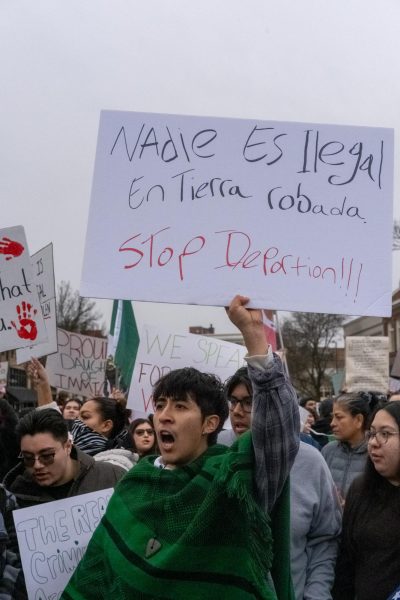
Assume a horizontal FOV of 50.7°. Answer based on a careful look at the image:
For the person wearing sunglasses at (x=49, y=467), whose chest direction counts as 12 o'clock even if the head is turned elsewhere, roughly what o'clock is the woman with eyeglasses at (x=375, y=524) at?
The woman with eyeglasses is roughly at 8 o'clock from the person wearing sunglasses.

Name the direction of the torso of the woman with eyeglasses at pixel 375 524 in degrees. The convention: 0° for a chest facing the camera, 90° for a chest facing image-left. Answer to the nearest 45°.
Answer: approximately 45°

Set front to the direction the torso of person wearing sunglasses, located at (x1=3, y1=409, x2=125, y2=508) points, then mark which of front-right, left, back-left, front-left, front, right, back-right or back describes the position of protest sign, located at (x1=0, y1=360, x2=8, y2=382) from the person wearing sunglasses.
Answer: back-right

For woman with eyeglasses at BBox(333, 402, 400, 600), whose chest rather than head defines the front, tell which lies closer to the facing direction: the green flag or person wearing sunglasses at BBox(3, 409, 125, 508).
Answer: the person wearing sunglasses

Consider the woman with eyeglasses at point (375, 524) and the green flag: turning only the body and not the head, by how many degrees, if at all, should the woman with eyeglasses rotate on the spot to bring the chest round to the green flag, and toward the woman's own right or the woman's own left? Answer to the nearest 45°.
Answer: approximately 90° to the woman's own right

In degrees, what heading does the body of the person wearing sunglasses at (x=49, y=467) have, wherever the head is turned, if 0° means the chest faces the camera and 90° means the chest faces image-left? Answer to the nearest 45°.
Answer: approximately 45°

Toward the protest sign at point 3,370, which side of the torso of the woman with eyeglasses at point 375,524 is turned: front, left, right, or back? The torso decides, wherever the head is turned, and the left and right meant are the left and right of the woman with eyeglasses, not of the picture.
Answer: right

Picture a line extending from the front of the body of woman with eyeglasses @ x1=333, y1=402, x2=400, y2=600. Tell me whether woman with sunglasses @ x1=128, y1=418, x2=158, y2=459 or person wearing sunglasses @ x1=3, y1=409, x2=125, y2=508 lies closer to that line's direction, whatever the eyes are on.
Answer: the person wearing sunglasses
